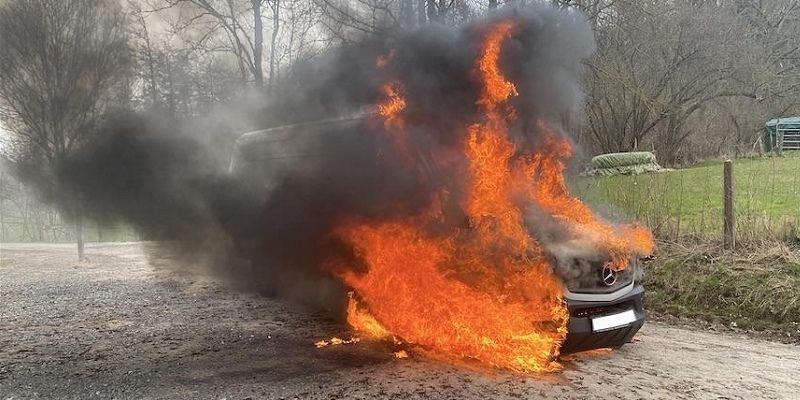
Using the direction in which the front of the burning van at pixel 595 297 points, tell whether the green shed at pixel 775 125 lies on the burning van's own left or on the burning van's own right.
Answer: on the burning van's own left

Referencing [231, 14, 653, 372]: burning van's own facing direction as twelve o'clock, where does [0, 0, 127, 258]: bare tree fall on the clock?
The bare tree is roughly at 5 o'clock from the burning van.

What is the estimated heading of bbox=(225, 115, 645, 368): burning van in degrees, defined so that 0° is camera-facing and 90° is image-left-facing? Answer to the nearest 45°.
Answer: approximately 315°

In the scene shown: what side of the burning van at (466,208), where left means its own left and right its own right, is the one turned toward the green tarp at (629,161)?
left

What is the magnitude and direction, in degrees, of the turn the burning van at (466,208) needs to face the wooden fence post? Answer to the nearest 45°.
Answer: approximately 90° to its left

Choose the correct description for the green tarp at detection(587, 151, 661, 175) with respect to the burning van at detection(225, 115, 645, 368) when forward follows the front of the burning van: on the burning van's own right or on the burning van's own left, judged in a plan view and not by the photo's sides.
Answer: on the burning van's own left
